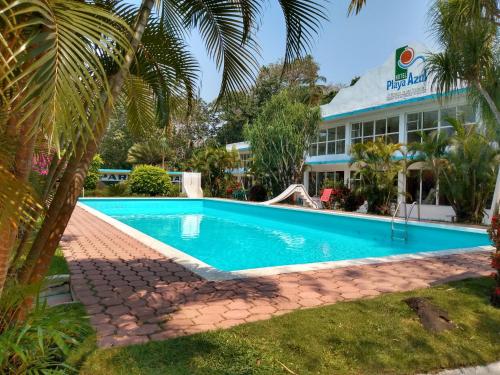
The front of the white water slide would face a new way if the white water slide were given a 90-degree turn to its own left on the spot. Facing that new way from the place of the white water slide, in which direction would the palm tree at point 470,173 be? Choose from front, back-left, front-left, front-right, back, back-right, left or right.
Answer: front-left

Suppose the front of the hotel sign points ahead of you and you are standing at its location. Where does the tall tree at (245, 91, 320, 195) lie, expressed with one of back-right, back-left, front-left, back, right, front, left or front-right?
front-right

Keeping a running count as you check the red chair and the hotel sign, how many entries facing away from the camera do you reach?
0

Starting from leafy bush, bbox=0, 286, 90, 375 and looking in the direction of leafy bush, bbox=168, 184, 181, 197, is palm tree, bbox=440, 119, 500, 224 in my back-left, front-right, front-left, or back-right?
front-right

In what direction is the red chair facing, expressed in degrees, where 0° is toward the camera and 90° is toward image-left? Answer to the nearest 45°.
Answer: approximately 45°

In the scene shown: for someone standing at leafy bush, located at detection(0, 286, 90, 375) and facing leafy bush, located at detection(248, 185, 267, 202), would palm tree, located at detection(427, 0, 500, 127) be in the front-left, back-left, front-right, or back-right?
front-right

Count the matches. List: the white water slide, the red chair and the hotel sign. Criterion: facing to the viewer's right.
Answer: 0

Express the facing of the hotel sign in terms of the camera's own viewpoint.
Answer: facing the viewer and to the left of the viewer

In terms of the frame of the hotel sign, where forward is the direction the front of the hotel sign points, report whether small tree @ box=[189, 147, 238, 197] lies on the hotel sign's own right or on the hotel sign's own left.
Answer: on the hotel sign's own right

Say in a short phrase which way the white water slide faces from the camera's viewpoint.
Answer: facing to the left of the viewer

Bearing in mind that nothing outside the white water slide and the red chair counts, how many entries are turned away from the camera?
0

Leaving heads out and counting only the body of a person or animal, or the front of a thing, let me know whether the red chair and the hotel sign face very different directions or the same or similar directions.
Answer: same or similar directions
